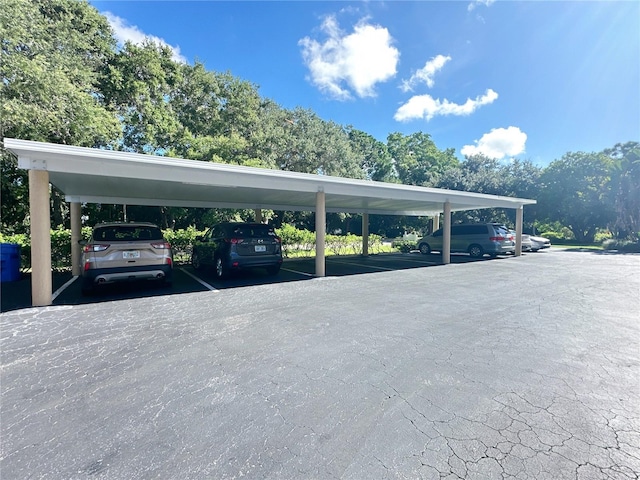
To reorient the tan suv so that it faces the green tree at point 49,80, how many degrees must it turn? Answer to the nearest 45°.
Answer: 0° — it already faces it

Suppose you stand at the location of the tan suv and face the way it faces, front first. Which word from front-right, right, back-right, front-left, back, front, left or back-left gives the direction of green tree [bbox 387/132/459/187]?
front-right

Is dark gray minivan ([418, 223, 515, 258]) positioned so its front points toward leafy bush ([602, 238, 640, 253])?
no

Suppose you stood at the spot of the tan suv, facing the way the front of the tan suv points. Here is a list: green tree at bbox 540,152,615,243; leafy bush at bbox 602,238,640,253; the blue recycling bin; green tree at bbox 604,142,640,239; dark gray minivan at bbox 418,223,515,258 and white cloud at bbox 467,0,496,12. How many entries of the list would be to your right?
5

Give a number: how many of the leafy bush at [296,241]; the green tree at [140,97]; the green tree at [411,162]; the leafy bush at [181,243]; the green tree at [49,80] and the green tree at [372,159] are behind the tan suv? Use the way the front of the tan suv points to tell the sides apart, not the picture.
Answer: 0

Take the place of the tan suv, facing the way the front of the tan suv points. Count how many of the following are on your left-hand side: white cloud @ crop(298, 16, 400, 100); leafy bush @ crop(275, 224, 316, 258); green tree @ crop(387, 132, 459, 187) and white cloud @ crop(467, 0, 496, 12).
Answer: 0

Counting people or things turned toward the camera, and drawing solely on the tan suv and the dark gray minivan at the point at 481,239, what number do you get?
0

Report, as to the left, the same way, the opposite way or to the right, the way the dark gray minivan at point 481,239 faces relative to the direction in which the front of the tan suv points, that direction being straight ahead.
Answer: the same way

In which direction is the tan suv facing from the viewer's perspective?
away from the camera

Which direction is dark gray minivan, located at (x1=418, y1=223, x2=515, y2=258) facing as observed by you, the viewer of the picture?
facing away from the viewer and to the left of the viewer

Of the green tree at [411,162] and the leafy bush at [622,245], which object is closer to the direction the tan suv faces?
the green tree

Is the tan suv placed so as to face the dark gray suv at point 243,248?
no

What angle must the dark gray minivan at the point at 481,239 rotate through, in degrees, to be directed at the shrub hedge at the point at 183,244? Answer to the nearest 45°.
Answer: approximately 90° to its left

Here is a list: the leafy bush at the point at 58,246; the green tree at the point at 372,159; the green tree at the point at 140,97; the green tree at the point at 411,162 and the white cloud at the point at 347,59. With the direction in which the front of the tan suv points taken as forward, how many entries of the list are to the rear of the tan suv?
0
